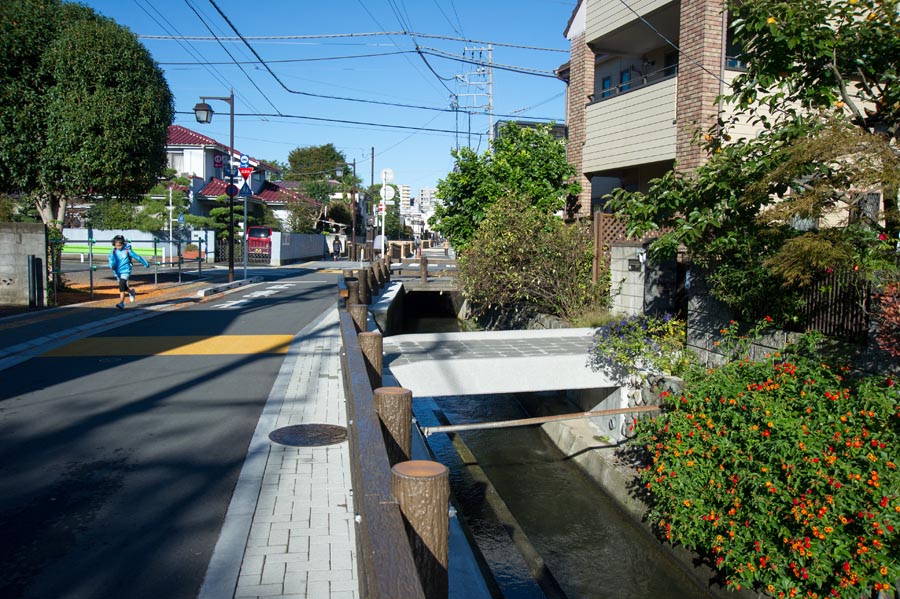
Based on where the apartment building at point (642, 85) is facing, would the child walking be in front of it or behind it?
in front

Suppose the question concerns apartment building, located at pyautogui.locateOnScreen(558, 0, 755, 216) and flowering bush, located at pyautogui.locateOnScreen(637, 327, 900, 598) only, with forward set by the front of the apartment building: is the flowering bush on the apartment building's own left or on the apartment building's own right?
on the apartment building's own left

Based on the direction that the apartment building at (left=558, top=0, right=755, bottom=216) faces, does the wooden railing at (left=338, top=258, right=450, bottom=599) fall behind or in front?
in front

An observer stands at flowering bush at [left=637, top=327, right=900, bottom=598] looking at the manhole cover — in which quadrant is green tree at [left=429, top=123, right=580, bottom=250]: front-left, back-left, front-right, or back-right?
front-right

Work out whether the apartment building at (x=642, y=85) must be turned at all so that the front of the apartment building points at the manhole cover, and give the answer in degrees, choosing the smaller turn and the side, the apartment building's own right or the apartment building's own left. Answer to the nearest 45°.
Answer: approximately 45° to the apartment building's own left

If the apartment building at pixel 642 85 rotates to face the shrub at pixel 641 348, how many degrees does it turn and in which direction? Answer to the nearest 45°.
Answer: approximately 45° to its left

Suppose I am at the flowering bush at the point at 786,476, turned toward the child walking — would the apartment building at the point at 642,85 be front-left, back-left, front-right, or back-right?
front-right

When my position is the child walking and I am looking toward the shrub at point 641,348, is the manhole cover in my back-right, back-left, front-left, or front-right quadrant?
front-right
